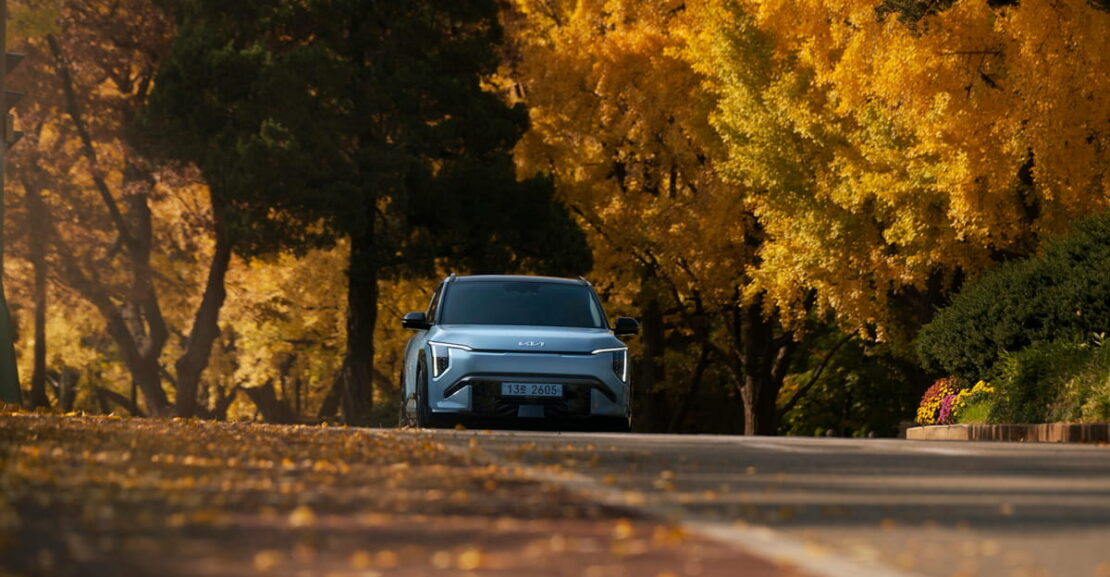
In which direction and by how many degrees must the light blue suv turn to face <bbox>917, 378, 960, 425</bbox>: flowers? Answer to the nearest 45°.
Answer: approximately 135° to its left

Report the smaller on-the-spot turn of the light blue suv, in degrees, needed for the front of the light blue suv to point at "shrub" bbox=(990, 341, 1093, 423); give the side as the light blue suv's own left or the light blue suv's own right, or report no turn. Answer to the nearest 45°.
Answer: approximately 90° to the light blue suv's own left

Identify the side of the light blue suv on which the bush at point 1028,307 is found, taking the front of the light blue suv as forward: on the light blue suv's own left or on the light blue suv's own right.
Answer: on the light blue suv's own left

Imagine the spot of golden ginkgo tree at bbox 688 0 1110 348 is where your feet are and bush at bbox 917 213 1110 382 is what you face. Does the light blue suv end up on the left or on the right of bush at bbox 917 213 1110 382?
right

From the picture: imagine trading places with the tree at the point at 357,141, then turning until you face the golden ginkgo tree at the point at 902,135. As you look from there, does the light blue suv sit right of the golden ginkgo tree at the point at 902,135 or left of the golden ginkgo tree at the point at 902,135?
right

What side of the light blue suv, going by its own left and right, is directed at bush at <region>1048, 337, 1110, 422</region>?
left

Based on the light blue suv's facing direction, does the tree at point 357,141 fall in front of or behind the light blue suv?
behind

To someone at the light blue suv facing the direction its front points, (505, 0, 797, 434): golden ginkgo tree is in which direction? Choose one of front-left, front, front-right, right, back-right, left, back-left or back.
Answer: back

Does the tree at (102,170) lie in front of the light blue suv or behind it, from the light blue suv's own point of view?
behind

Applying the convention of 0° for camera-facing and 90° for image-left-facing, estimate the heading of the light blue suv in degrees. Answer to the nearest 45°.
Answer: approximately 0°
